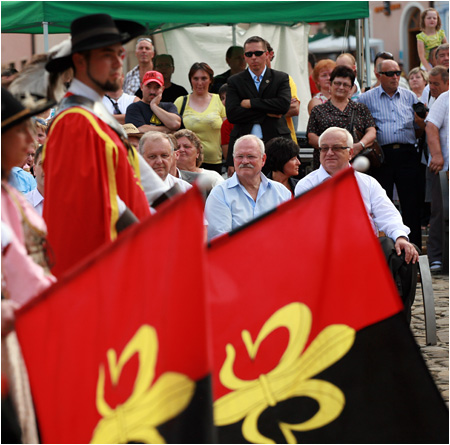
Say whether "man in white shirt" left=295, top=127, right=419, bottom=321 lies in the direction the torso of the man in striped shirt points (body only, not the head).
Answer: yes

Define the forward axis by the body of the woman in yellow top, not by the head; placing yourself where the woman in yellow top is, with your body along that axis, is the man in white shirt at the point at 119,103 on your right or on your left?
on your right

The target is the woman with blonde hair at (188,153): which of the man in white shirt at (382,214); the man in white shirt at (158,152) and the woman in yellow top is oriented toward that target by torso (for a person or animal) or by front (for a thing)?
the woman in yellow top

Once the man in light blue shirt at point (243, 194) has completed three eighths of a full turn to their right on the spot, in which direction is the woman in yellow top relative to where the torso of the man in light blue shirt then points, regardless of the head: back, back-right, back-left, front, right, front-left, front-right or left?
front-right

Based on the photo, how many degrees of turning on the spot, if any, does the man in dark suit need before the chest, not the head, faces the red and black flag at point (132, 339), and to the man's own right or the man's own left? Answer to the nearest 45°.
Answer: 0° — they already face it

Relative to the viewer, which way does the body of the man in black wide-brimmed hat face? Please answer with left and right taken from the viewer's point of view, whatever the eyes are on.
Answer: facing to the right of the viewer

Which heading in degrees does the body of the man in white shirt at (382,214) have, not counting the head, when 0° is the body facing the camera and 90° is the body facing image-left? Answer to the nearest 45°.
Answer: approximately 0°

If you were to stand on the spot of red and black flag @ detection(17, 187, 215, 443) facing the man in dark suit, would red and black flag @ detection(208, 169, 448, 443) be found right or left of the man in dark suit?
right

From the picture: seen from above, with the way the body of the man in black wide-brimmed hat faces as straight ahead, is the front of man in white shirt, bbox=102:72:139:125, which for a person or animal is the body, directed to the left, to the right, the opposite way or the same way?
to the right

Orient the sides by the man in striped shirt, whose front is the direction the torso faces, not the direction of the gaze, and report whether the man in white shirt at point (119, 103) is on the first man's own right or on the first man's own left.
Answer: on the first man's own right

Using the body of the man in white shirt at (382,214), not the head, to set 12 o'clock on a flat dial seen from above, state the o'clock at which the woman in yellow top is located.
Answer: The woman in yellow top is roughly at 5 o'clock from the man in white shirt.

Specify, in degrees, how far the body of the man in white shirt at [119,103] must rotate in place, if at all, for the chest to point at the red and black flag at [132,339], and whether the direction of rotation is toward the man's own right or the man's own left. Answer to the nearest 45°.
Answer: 0° — they already face it

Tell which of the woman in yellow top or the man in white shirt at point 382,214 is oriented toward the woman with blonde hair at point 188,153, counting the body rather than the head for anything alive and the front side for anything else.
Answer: the woman in yellow top

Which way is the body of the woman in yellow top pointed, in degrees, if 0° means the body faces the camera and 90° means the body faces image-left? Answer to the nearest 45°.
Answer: approximately 0°

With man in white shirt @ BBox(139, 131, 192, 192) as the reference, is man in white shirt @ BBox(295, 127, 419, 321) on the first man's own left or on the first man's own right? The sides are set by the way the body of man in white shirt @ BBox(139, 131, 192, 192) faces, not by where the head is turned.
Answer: on the first man's own left
